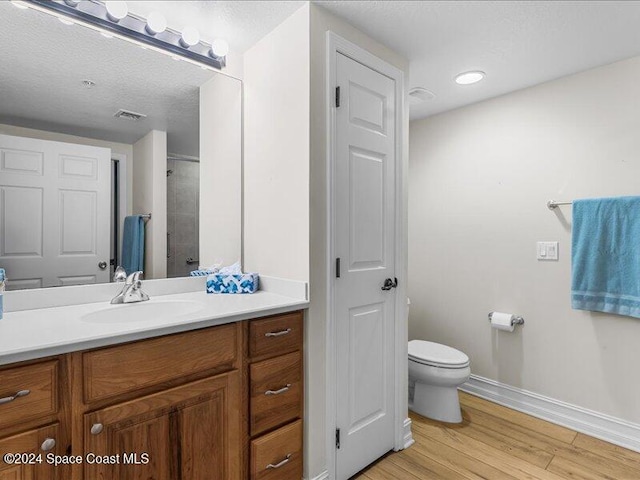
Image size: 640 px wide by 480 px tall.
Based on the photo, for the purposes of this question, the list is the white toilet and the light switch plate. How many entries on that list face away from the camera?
0

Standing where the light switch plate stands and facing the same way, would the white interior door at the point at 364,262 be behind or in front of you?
in front

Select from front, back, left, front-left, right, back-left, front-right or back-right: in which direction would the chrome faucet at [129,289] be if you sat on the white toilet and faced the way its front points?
right

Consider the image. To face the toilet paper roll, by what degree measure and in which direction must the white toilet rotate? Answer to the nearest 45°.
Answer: approximately 90° to its left

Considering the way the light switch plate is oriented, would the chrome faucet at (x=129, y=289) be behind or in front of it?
in front

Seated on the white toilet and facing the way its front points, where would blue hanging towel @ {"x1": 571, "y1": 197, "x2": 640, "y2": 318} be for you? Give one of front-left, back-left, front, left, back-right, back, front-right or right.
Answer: front-left

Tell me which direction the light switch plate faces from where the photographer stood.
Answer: facing the viewer

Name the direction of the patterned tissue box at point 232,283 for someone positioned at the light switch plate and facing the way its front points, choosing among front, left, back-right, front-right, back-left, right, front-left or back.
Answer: front-right
